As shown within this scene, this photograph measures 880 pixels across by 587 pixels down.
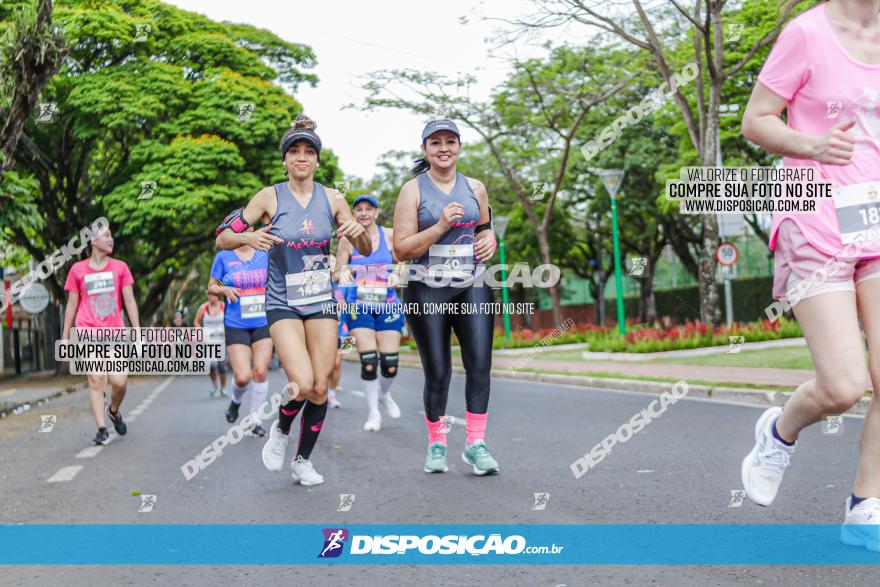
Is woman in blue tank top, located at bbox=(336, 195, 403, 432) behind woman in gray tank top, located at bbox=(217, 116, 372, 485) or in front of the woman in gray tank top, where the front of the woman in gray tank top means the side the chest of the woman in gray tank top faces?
behind

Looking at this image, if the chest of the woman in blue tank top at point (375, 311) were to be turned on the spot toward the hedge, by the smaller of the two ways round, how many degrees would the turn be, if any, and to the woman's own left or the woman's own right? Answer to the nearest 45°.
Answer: approximately 135° to the woman's own left

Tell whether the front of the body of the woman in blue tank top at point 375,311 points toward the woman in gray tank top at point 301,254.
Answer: yes

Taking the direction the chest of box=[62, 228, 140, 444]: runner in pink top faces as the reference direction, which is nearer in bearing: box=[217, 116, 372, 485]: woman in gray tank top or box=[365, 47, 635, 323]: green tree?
the woman in gray tank top

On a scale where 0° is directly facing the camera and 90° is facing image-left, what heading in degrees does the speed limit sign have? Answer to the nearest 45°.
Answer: approximately 0°

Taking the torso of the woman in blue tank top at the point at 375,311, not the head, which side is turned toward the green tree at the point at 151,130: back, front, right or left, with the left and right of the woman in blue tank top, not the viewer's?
back

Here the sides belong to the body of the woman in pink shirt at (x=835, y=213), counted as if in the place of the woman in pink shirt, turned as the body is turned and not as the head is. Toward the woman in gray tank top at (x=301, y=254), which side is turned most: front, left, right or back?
back

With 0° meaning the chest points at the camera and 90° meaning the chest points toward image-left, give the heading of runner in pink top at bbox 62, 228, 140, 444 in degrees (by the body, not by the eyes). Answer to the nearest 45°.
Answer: approximately 0°

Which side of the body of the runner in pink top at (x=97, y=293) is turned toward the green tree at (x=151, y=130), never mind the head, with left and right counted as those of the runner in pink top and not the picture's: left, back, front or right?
back
